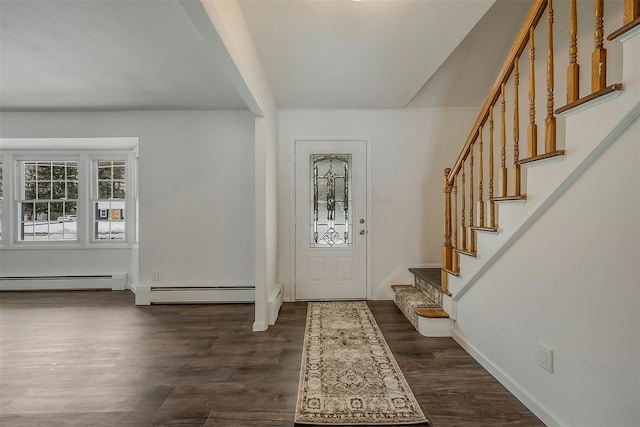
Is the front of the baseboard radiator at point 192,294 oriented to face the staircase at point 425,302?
no

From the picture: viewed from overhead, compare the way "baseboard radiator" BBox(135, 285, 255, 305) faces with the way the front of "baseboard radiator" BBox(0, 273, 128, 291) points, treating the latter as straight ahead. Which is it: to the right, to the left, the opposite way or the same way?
the same way

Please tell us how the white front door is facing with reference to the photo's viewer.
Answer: facing the viewer

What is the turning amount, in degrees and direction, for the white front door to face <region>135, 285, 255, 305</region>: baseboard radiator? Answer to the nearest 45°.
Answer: approximately 90° to its right

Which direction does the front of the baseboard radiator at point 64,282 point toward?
toward the camera

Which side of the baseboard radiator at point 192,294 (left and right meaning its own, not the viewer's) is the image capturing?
front

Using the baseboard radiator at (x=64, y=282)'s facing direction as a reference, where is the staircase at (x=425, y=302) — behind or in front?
in front

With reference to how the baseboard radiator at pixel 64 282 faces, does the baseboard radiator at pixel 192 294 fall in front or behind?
in front

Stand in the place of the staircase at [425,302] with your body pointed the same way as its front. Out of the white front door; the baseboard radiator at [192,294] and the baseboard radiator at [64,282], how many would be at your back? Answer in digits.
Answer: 0

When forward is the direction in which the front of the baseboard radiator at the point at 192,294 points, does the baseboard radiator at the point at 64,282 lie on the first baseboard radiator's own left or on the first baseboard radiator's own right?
on the first baseboard radiator's own right

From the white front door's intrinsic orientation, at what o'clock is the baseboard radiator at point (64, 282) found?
The baseboard radiator is roughly at 3 o'clock from the white front door.

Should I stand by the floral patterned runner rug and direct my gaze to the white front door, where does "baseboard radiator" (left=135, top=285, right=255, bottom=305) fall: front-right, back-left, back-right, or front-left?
front-left

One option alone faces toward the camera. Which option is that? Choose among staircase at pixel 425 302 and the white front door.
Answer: the white front door

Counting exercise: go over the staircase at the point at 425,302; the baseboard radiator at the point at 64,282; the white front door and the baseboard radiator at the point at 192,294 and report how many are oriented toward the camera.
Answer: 3

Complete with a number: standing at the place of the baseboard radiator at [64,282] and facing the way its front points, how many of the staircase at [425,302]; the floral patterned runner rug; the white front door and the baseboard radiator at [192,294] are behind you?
0

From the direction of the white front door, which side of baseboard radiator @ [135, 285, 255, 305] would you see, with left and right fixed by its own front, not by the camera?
left

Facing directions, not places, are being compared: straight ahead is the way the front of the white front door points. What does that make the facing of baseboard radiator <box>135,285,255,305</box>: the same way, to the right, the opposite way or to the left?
the same way

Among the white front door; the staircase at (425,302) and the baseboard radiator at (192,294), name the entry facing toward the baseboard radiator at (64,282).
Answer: the staircase
